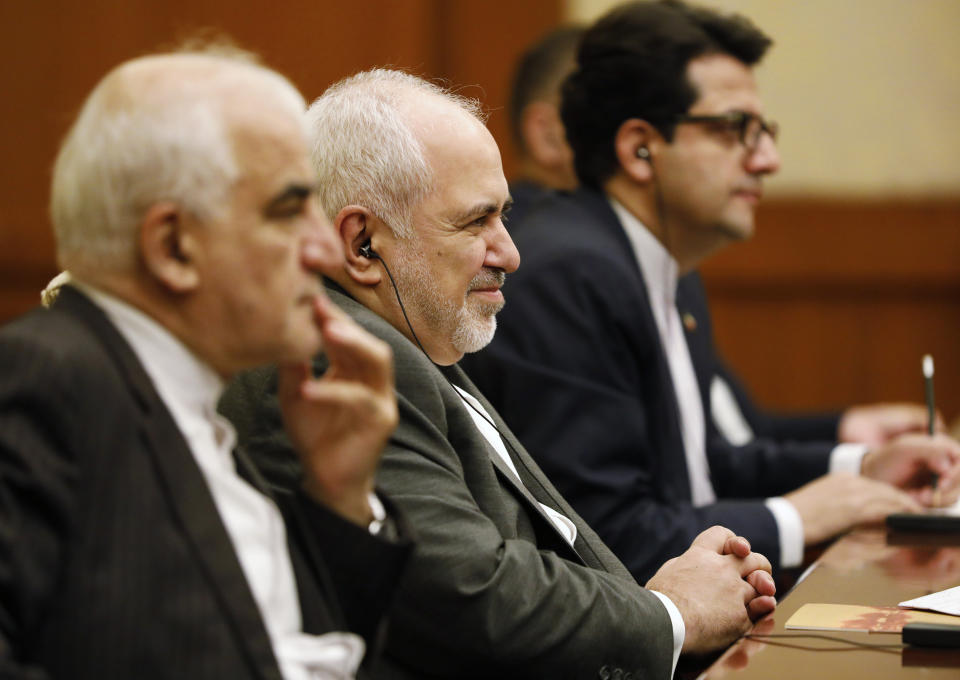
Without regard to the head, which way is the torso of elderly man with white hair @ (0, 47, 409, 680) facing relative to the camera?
to the viewer's right

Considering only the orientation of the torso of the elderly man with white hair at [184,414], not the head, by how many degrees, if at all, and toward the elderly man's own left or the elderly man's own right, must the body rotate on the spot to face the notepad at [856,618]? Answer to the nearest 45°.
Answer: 0° — they already face it

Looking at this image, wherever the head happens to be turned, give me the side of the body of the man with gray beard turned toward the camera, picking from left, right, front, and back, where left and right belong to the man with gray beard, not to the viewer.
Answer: right

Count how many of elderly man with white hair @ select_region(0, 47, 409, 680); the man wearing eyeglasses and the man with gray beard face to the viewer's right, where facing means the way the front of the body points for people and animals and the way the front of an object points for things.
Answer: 3

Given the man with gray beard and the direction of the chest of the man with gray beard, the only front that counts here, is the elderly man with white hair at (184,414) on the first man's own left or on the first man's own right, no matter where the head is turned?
on the first man's own right

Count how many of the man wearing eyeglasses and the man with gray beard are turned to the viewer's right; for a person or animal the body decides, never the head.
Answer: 2

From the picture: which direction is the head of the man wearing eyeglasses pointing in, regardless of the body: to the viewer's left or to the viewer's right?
to the viewer's right

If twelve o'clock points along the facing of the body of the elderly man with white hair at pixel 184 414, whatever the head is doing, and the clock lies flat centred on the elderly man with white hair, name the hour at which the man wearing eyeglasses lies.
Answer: The man wearing eyeglasses is roughly at 10 o'clock from the elderly man with white hair.

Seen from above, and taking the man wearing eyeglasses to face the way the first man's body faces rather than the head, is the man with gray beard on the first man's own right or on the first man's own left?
on the first man's own right

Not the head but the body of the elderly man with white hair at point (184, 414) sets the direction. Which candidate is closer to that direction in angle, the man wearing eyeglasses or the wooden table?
the wooden table

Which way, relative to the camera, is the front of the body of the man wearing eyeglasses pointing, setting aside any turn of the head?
to the viewer's right

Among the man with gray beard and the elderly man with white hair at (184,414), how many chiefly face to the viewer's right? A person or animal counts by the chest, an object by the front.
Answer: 2
